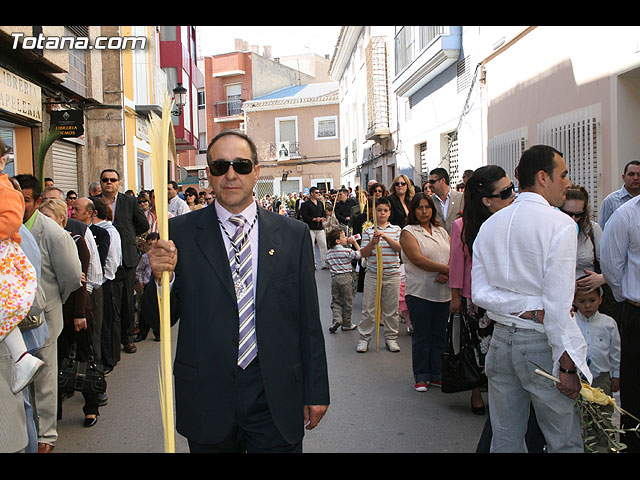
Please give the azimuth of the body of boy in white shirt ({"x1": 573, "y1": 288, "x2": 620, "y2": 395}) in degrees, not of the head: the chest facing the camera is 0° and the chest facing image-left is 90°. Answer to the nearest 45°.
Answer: approximately 0°

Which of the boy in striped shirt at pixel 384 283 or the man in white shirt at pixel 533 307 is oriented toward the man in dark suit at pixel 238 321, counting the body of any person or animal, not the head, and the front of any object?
the boy in striped shirt

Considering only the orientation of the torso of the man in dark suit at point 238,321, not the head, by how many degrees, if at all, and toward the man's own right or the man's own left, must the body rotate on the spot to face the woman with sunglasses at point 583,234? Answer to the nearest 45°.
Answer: approximately 135° to the man's own left

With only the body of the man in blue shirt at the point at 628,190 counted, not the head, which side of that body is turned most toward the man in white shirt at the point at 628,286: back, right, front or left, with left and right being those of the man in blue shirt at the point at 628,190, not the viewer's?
front

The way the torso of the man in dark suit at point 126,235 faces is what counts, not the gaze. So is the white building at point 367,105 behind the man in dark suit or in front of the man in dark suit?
behind

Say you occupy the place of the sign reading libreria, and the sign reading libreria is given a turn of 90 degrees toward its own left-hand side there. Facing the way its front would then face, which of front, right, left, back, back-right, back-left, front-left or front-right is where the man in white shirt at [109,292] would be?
back-right
